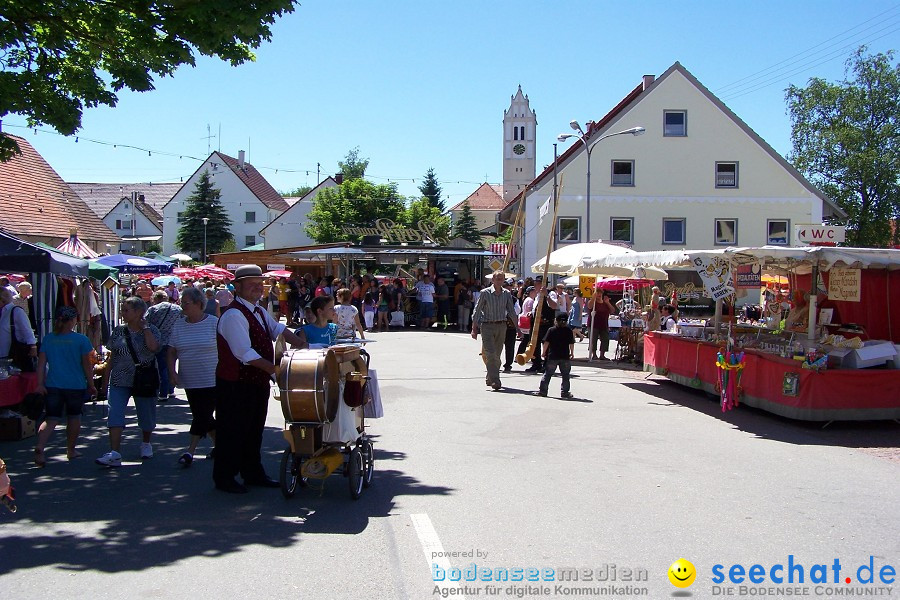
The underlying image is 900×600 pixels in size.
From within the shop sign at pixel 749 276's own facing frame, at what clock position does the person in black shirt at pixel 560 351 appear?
The person in black shirt is roughly at 2 o'clock from the shop sign.

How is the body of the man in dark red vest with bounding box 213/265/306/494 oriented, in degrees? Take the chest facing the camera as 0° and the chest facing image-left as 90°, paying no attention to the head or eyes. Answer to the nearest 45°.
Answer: approximately 315°

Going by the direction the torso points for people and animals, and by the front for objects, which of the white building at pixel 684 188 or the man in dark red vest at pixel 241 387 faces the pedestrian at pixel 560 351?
the white building

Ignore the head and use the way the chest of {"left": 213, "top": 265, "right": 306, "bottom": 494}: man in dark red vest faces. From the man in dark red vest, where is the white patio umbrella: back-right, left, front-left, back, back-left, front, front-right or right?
left

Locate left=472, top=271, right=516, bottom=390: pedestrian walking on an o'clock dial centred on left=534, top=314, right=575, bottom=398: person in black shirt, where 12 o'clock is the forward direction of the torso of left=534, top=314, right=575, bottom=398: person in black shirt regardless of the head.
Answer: left=472, top=271, right=516, bottom=390: pedestrian walking is roughly at 10 o'clock from left=534, top=314, right=575, bottom=398: person in black shirt.

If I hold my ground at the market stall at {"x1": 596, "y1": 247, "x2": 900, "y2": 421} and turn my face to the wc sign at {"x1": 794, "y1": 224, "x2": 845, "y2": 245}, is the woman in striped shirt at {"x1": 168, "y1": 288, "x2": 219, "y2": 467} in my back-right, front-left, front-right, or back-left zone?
back-left

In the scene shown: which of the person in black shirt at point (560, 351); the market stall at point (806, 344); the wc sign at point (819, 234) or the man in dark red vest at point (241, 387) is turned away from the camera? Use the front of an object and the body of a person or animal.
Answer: the person in black shirt

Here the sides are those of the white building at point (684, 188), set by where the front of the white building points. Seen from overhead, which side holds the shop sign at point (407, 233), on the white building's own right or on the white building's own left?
on the white building's own right

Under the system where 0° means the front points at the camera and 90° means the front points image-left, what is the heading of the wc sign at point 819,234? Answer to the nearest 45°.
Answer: approximately 0°

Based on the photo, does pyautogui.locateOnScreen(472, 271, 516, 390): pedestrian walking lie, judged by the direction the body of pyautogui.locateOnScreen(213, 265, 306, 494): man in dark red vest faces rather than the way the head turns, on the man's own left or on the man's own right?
on the man's own left
